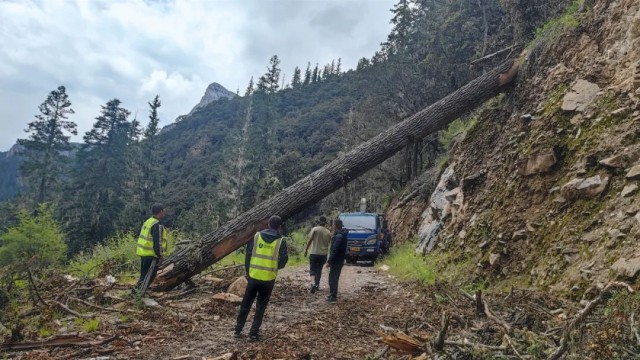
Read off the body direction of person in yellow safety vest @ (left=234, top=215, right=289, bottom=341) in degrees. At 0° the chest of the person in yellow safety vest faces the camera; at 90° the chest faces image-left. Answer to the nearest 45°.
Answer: approximately 180°

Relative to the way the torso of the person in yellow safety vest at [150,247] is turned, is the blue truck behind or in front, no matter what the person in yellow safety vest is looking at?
in front

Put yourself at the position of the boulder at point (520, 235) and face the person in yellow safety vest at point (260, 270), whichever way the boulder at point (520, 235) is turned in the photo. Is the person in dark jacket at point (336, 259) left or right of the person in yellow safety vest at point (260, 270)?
right

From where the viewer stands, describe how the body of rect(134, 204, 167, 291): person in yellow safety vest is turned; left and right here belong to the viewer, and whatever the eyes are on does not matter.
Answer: facing away from the viewer and to the right of the viewer

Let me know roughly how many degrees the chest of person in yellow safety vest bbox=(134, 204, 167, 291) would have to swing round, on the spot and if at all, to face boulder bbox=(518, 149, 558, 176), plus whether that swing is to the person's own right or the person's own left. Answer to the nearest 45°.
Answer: approximately 45° to the person's own right

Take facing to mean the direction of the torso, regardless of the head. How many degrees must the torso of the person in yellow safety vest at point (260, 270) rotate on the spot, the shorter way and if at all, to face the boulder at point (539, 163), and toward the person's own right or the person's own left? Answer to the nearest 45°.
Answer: approximately 90° to the person's own right

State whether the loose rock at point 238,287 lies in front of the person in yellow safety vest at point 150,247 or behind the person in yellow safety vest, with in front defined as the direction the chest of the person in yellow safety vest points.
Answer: in front

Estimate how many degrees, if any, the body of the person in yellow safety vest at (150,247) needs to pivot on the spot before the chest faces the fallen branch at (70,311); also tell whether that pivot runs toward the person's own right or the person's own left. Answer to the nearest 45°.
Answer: approximately 180°

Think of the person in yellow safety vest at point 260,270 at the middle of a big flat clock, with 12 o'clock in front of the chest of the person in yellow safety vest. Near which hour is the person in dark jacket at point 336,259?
The person in dark jacket is roughly at 1 o'clock from the person in yellow safety vest.

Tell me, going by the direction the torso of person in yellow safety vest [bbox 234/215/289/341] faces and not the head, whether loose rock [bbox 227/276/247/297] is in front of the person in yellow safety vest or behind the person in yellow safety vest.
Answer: in front

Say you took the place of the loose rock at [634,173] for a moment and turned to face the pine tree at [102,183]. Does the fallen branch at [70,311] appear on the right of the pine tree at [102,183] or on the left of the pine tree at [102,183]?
left

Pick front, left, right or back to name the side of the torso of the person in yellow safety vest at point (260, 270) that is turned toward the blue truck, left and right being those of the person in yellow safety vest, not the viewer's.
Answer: front

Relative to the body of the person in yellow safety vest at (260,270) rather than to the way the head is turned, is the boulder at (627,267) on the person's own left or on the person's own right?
on the person's own right

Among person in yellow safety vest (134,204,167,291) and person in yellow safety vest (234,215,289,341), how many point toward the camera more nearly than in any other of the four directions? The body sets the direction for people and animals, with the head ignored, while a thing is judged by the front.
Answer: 0

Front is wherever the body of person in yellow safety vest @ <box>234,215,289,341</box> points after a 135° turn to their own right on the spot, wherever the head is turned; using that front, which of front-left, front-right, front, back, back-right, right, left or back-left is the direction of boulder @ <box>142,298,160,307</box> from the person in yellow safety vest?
back

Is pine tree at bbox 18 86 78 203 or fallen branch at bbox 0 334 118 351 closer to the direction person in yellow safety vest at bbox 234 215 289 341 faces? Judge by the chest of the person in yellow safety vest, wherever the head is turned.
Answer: the pine tree

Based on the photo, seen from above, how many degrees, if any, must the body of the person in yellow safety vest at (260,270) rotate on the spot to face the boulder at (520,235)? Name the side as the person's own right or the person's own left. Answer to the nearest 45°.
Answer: approximately 90° to the person's own right

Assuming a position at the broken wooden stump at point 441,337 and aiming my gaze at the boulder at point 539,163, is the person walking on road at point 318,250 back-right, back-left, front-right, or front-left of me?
front-left
